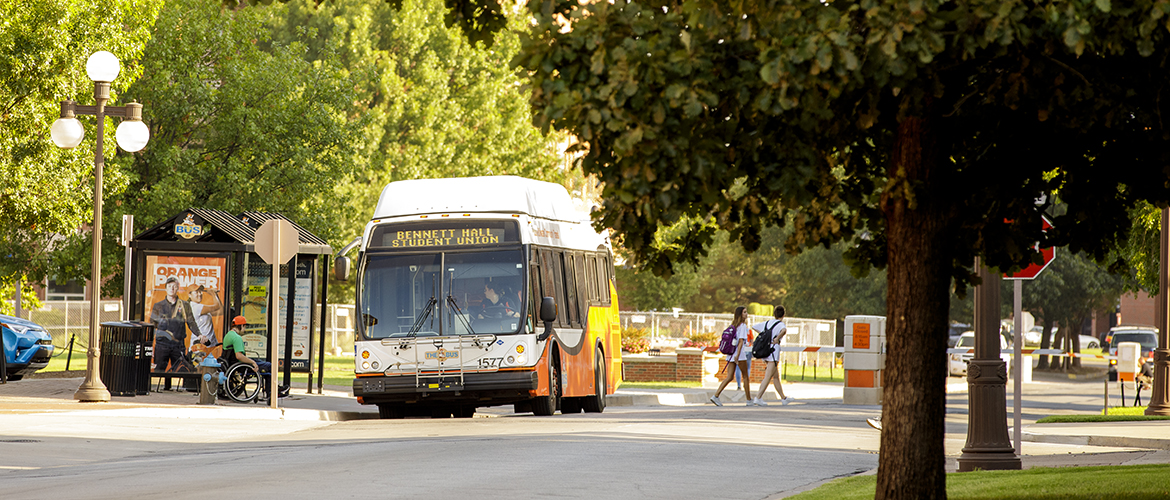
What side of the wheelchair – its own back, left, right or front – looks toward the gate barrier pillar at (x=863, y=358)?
front

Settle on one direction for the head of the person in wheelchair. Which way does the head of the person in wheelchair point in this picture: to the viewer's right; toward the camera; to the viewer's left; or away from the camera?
to the viewer's right

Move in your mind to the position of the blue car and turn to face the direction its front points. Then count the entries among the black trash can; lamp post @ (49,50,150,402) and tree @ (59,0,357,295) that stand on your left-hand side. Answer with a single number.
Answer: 1

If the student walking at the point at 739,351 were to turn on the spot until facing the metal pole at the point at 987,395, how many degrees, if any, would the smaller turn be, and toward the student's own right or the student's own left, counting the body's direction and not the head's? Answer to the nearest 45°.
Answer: approximately 90° to the student's own right

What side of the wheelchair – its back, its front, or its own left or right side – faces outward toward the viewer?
right

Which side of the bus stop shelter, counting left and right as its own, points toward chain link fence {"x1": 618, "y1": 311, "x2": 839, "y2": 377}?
left

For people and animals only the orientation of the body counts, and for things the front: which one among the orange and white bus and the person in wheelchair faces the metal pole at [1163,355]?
the person in wheelchair

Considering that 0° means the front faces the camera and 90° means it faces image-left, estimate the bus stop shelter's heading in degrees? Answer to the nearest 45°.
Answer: approximately 315°

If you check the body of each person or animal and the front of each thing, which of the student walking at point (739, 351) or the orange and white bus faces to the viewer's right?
the student walking

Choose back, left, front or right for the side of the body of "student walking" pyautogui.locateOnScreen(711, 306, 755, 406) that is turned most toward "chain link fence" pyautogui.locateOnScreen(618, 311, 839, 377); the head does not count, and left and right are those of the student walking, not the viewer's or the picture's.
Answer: left

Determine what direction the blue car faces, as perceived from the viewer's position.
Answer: facing the viewer and to the right of the viewer

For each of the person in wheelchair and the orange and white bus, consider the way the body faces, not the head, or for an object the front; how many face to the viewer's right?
1

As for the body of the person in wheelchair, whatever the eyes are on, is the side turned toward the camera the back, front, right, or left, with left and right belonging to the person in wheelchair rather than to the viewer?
right

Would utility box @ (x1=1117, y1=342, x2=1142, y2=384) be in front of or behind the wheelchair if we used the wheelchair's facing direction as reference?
in front

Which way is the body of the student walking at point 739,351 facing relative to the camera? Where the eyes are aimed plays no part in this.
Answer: to the viewer's right

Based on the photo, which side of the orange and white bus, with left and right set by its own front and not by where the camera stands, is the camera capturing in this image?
front
